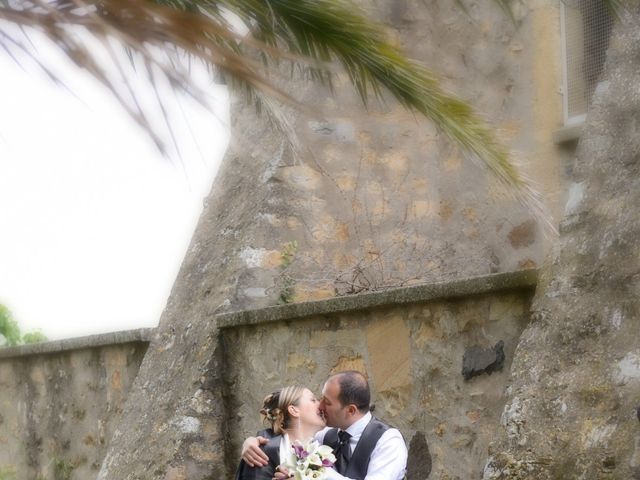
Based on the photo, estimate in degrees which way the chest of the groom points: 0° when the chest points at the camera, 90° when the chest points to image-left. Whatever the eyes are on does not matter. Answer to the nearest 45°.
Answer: approximately 45°

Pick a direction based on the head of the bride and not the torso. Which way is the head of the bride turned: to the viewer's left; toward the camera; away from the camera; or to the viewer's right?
to the viewer's right

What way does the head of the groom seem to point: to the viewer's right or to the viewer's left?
to the viewer's left
